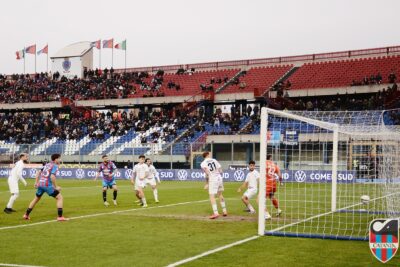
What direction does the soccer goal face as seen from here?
to the viewer's left

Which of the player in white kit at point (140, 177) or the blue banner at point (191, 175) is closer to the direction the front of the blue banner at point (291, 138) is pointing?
the player in white kit

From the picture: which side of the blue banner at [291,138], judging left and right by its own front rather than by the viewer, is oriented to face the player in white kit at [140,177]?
front

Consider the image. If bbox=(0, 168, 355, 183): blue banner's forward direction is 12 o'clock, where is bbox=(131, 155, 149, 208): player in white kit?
The player in white kit is roughly at 12 o'clock from the blue banner.

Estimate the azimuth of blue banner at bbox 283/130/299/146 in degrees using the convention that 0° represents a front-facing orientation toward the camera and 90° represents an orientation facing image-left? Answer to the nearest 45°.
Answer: approximately 0°

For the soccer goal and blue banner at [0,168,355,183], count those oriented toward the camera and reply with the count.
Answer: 1

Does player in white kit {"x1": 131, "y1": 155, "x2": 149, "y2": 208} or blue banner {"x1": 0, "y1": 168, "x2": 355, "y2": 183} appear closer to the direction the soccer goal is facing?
the player in white kit

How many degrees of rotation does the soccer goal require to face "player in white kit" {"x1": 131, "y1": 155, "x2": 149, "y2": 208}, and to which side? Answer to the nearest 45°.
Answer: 0° — it already faces them

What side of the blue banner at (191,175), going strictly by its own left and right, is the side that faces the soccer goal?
front
